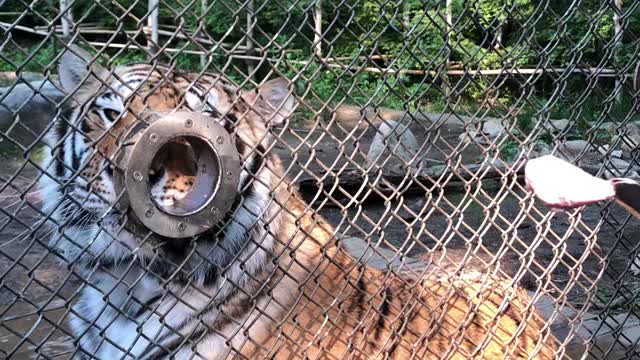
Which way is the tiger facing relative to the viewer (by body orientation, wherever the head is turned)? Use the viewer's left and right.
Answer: facing the viewer and to the left of the viewer
